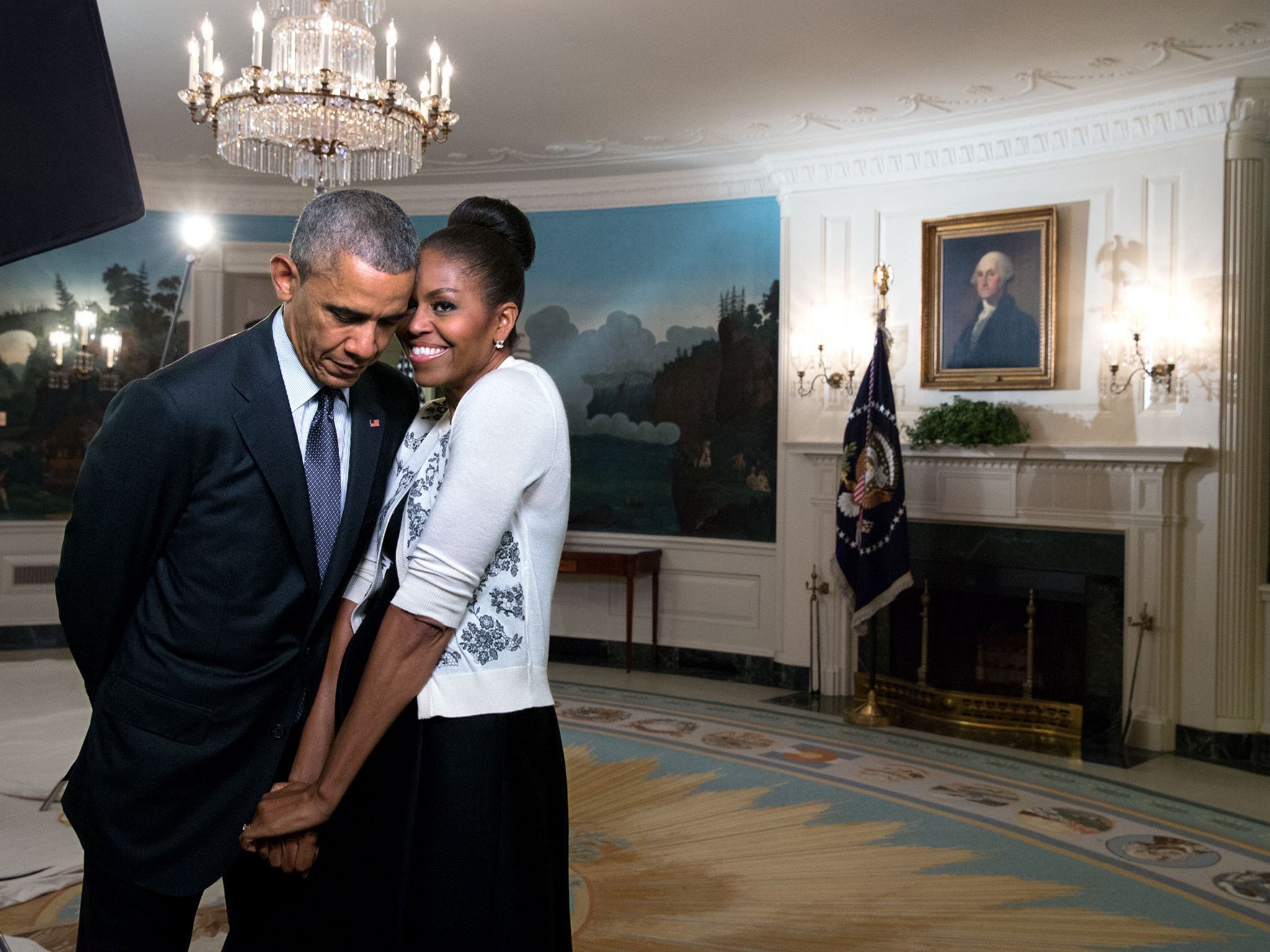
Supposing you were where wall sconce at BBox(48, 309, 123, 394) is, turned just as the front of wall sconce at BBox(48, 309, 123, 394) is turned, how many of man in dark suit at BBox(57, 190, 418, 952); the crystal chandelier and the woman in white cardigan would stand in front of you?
3

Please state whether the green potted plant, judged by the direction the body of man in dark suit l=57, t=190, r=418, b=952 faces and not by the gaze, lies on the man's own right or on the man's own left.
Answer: on the man's own left

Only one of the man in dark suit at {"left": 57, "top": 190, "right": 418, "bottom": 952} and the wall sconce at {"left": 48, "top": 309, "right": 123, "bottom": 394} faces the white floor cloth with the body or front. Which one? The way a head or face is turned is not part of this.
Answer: the wall sconce

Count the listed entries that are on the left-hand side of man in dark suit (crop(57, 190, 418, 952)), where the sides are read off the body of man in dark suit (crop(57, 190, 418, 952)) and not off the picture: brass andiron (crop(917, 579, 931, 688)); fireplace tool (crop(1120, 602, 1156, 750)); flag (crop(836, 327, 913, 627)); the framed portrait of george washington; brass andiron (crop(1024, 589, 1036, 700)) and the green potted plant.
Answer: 6

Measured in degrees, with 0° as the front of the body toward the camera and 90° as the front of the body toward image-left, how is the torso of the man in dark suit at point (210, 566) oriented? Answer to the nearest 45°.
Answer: approximately 315°

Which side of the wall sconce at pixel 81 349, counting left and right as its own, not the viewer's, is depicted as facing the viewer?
front

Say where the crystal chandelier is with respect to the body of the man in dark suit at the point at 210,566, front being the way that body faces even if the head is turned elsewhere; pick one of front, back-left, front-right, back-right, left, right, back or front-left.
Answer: back-left

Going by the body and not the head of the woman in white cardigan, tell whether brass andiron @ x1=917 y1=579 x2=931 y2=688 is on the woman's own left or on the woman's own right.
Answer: on the woman's own right

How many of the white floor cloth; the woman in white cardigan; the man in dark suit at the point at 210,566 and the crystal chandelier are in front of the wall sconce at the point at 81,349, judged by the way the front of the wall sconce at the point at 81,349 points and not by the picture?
4

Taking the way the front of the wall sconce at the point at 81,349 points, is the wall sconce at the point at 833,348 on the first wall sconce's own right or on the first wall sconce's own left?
on the first wall sconce's own left

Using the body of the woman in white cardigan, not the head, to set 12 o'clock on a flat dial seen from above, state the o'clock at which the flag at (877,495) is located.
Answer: The flag is roughly at 4 o'clock from the woman in white cardigan.

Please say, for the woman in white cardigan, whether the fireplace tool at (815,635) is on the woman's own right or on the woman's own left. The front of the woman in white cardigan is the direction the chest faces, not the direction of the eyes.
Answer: on the woman's own right

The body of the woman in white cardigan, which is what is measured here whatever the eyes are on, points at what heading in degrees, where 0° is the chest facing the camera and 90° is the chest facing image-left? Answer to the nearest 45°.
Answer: approximately 90°

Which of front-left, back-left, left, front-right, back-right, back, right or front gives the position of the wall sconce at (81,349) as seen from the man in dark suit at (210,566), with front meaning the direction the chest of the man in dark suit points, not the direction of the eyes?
back-left

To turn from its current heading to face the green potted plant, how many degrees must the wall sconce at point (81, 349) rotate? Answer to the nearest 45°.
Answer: approximately 45° to its left

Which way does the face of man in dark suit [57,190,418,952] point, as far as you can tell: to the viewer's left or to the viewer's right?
to the viewer's right
